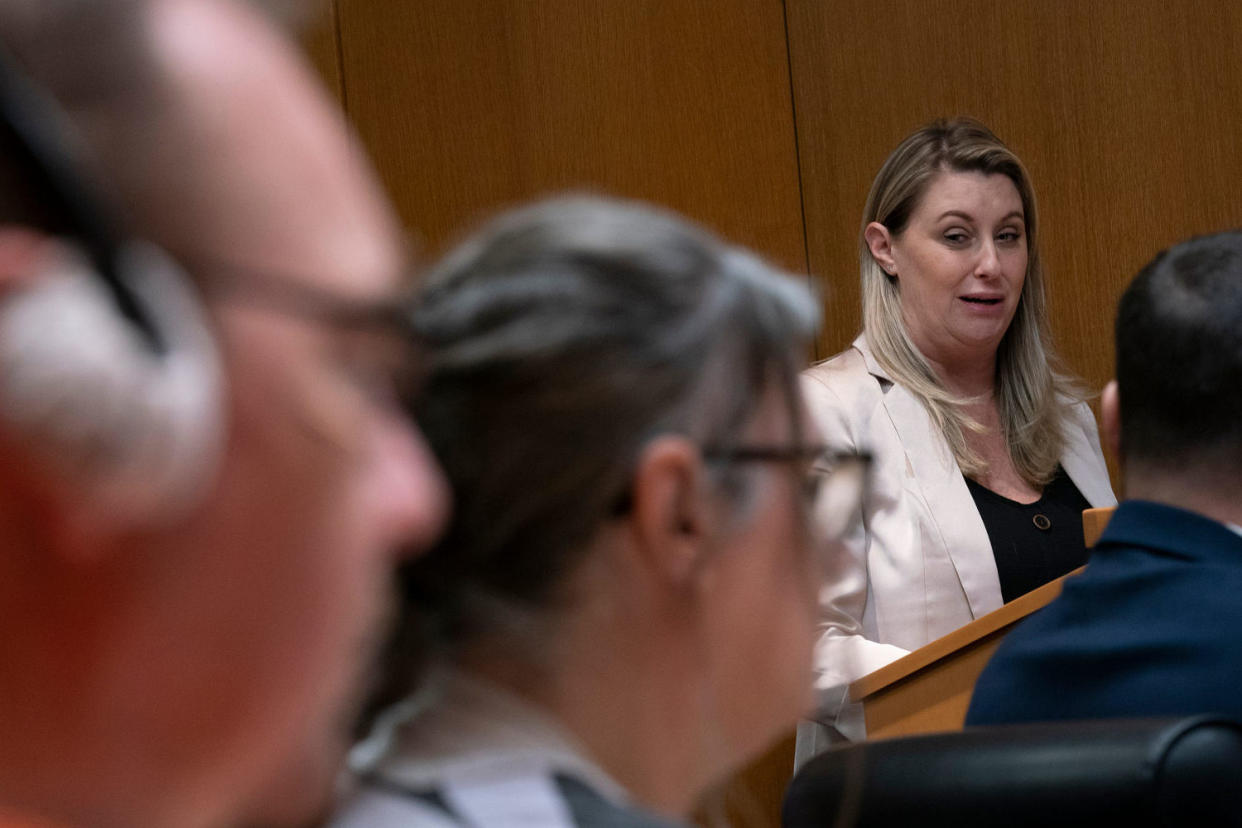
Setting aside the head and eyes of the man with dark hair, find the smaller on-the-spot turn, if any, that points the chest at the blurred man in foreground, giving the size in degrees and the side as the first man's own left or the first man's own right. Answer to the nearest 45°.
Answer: approximately 180°

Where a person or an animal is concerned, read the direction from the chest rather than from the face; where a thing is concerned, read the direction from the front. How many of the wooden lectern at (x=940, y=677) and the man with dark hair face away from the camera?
1

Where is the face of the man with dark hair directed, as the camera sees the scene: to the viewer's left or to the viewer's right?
to the viewer's left

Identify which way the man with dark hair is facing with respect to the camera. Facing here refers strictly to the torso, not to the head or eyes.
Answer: away from the camera
